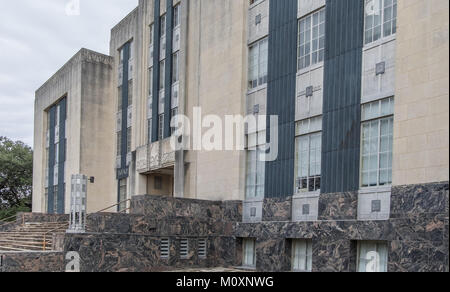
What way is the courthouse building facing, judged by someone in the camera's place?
facing the viewer and to the left of the viewer
